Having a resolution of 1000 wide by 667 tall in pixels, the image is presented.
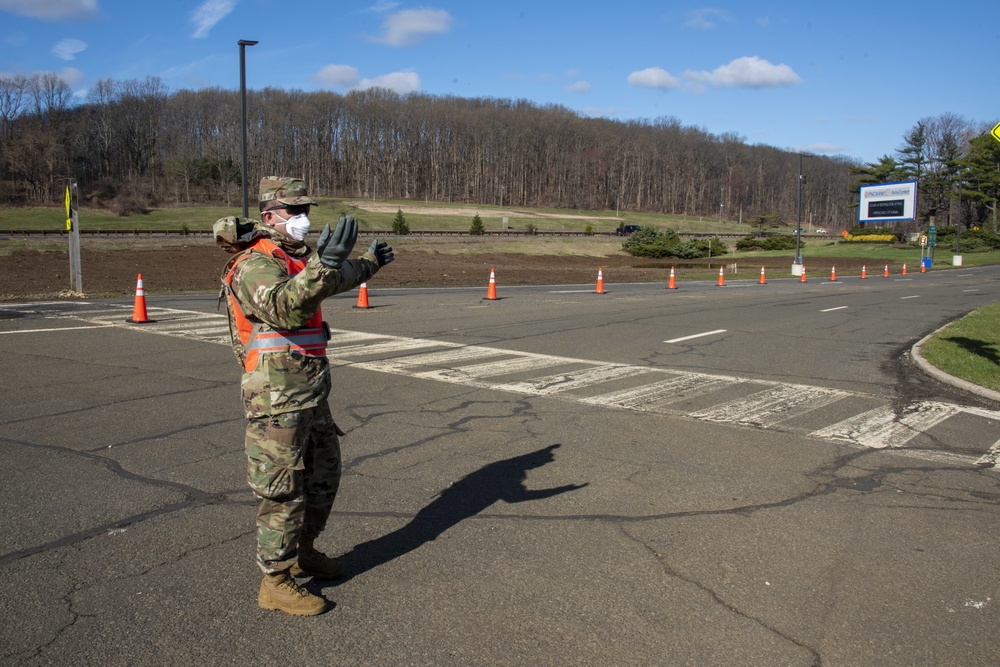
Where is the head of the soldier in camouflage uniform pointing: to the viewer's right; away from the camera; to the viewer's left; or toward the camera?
to the viewer's right

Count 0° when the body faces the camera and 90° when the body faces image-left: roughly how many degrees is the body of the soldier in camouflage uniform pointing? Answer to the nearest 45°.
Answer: approximately 270°
